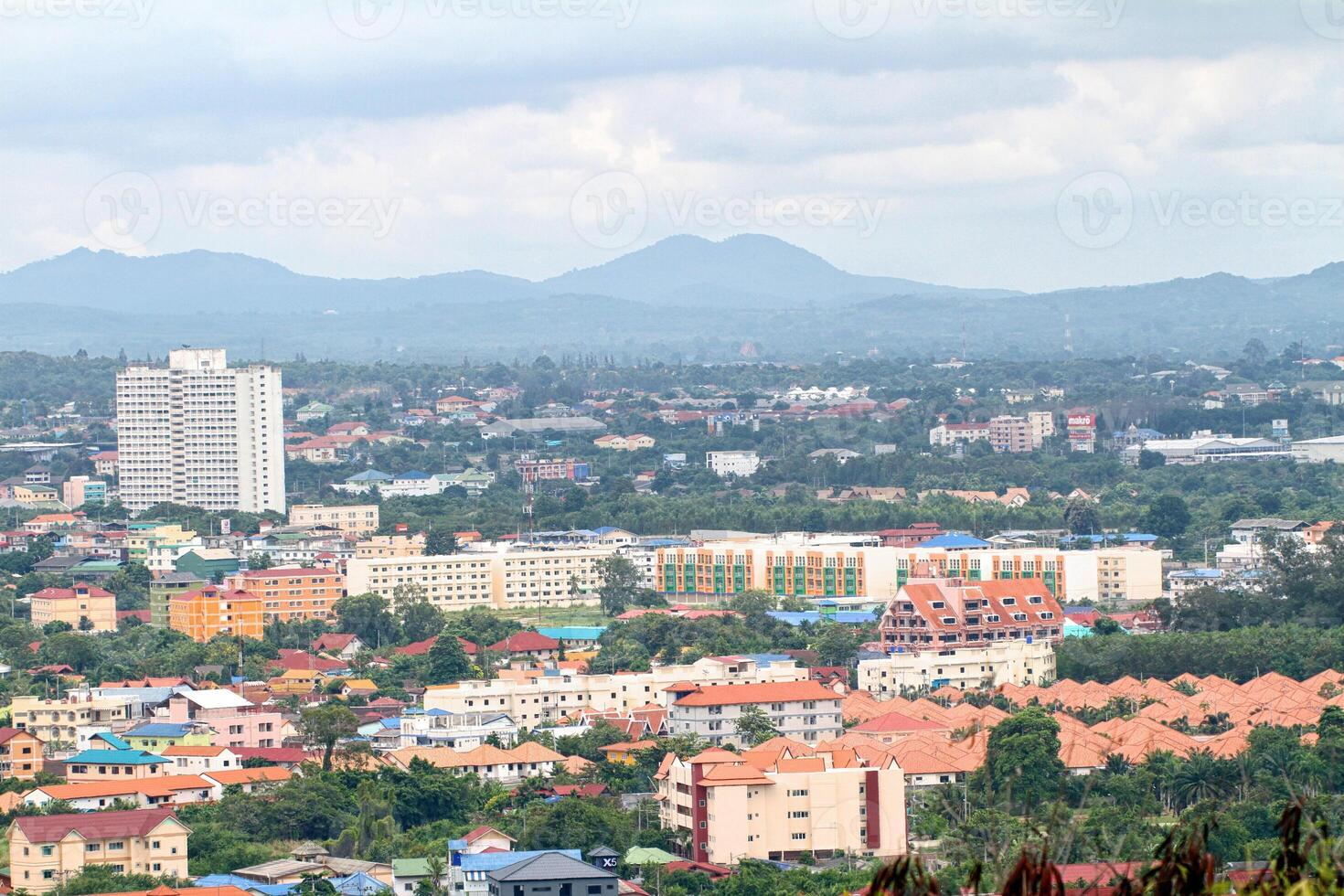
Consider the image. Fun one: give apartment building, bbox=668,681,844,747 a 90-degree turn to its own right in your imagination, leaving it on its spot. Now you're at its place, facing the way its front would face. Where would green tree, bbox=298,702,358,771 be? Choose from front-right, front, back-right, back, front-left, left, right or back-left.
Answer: front

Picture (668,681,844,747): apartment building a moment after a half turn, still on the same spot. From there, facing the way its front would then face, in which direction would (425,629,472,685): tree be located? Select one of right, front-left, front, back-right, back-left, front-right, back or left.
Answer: front-left

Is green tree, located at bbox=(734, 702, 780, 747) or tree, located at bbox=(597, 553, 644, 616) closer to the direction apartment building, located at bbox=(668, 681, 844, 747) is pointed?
the green tree

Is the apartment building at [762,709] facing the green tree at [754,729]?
yes

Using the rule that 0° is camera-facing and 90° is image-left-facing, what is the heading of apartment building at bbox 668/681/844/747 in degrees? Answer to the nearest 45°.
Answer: approximately 0°

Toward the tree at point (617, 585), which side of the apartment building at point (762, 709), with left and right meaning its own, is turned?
back

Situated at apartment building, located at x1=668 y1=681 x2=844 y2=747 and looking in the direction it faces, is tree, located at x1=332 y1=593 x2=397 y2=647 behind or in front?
behind

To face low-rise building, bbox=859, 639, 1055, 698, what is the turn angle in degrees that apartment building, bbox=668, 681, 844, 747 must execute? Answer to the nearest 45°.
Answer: approximately 135° to its left
